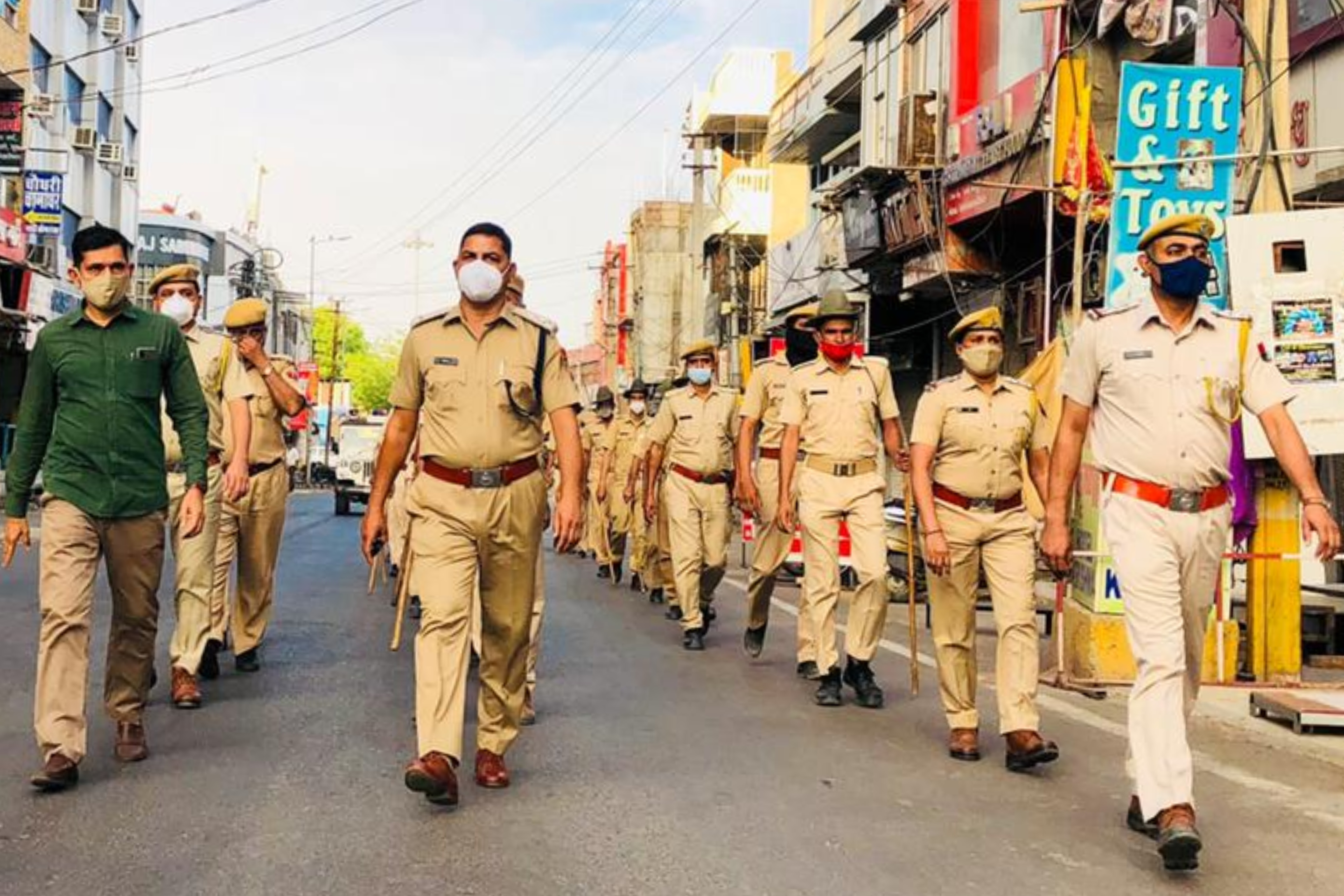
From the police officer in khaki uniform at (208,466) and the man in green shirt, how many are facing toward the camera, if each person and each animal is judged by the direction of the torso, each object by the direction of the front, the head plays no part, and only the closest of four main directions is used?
2

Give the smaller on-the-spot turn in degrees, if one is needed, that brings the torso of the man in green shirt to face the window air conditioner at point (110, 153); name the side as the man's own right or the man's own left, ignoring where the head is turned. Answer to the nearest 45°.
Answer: approximately 180°

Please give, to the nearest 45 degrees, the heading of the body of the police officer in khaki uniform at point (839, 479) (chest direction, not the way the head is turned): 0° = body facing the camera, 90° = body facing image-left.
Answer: approximately 0°

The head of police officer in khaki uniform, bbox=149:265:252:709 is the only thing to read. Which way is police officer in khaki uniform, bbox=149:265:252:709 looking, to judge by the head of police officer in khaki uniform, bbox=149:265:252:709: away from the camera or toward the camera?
toward the camera

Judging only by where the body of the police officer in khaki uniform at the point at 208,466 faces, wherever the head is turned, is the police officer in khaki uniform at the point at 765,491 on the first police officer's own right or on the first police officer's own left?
on the first police officer's own left

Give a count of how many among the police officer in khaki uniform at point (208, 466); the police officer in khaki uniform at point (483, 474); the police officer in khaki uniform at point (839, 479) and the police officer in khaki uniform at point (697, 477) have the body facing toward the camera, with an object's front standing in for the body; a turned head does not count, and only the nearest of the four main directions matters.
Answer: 4

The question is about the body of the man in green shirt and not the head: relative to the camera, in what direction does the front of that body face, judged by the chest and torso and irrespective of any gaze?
toward the camera

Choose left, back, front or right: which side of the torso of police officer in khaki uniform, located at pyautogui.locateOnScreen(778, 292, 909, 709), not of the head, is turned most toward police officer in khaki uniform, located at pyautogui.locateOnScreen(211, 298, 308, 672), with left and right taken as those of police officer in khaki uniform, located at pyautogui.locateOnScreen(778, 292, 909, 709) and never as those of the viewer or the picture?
right

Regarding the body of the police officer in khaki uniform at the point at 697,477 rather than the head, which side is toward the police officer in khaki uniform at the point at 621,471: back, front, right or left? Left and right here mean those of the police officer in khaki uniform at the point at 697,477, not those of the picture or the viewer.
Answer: back

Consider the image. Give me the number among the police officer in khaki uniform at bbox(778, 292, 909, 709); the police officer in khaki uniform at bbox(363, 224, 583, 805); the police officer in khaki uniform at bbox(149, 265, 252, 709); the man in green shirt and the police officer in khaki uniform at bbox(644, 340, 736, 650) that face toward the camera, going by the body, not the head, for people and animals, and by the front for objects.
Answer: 5

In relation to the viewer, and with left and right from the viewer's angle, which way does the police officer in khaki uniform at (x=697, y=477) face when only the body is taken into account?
facing the viewer

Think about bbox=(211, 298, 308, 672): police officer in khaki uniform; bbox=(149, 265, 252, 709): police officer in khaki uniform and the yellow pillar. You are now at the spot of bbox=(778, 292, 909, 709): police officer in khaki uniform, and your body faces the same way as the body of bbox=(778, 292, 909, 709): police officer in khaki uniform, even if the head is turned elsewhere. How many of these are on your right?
2
